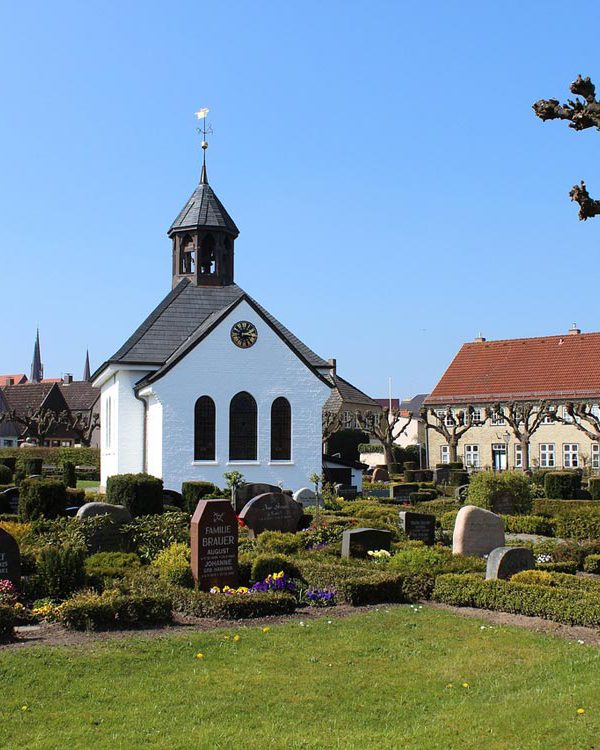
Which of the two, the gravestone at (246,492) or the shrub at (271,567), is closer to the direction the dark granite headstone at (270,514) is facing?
the shrub

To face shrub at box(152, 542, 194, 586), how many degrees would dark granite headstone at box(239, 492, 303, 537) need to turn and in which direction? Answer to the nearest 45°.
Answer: approximately 45° to its right

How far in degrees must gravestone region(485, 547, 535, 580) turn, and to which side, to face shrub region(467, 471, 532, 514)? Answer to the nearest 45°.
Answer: approximately 135° to its left

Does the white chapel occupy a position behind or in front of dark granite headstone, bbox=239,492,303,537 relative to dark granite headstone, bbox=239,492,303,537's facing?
behind

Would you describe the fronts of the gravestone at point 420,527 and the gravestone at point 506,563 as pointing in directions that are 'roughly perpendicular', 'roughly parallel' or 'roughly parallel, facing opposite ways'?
roughly parallel

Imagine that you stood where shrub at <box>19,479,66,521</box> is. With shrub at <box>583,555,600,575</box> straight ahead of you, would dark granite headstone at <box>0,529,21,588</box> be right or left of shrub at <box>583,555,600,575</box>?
right

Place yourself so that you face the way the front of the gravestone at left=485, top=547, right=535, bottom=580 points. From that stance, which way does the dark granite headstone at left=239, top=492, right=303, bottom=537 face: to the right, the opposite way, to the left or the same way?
the same way

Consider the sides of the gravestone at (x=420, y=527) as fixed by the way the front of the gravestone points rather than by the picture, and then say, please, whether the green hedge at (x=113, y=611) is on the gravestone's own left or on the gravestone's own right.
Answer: on the gravestone's own right

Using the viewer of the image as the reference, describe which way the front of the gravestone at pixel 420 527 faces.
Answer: facing the viewer and to the right of the viewer

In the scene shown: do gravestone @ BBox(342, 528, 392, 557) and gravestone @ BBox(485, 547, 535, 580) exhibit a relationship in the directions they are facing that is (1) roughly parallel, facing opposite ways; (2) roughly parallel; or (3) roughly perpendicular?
roughly parallel

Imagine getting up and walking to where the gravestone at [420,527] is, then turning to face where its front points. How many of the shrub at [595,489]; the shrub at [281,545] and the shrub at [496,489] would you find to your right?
1

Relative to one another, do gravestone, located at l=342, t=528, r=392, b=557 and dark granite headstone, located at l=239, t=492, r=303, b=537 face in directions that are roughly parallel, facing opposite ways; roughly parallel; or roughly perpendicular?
roughly parallel

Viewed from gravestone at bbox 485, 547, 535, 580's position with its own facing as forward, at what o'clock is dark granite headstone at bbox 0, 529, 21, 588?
The dark granite headstone is roughly at 4 o'clock from the gravestone.

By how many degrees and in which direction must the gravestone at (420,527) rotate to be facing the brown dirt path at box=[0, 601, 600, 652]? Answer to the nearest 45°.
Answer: approximately 45° to its right

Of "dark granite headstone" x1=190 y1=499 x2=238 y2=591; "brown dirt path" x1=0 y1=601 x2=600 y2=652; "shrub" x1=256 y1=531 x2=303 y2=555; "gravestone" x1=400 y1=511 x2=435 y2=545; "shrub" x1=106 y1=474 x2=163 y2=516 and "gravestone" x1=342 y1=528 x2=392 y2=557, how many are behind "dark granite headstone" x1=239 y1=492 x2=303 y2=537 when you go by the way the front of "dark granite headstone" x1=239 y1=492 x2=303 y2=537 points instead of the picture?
1
